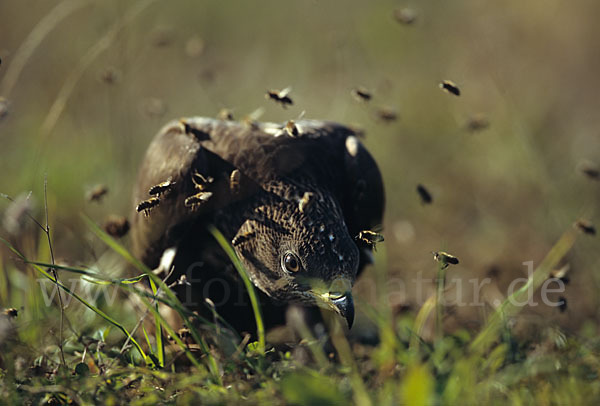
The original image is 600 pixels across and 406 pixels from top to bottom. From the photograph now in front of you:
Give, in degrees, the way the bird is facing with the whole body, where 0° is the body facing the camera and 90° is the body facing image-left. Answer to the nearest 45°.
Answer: approximately 315°

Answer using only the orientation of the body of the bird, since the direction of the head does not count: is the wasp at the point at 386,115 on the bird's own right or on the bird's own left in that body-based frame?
on the bird's own left
